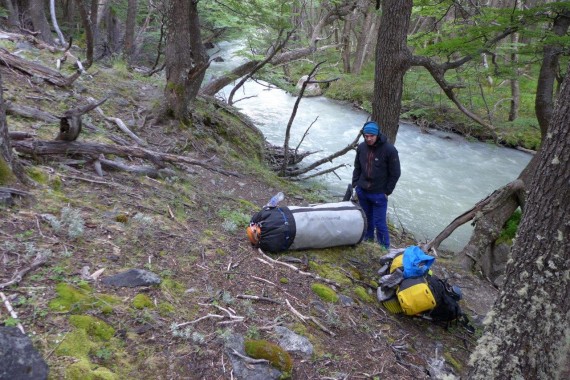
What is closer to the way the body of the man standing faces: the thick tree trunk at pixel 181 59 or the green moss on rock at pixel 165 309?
the green moss on rock

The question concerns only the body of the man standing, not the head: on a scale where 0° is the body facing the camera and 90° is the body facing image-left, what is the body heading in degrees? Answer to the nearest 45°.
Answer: approximately 45°

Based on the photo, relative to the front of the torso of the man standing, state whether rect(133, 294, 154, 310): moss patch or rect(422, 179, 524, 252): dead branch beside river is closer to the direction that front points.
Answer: the moss patch

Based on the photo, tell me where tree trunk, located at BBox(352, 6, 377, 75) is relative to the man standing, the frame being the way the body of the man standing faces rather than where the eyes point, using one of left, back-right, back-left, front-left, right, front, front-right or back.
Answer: back-right

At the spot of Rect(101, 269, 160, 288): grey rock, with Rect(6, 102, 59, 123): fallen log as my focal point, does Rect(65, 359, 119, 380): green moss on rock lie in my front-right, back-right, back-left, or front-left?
back-left

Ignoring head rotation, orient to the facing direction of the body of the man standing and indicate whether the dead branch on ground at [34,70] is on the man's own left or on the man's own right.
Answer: on the man's own right

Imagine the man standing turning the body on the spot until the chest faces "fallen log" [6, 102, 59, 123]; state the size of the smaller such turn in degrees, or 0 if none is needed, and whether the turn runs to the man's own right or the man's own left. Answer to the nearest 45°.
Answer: approximately 45° to the man's own right

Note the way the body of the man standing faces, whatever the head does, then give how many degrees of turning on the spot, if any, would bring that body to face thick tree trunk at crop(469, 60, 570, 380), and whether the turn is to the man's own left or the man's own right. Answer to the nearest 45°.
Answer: approximately 45° to the man's own left

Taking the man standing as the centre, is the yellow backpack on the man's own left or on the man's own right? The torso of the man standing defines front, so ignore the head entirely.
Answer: on the man's own left
